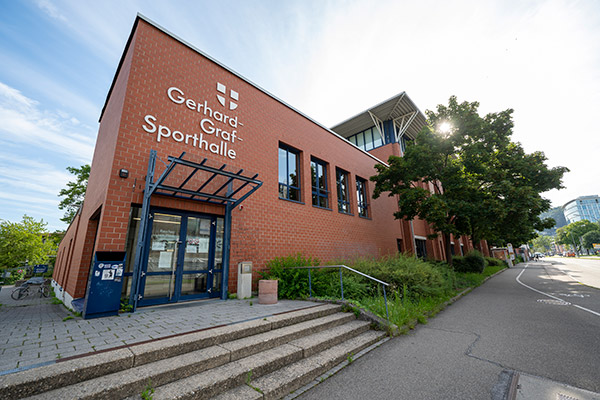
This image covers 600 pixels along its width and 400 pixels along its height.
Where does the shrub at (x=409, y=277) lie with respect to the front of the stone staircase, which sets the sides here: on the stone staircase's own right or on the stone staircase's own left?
on the stone staircase's own left

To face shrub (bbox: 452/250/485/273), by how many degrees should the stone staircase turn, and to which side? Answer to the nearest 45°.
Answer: approximately 90° to its left

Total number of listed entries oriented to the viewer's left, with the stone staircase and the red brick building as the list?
0

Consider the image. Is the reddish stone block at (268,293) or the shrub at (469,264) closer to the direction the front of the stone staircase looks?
the shrub

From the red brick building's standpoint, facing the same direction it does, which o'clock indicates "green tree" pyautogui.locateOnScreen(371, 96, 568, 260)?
The green tree is roughly at 10 o'clock from the red brick building.

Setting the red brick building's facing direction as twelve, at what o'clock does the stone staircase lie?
The stone staircase is roughly at 1 o'clock from the red brick building.
